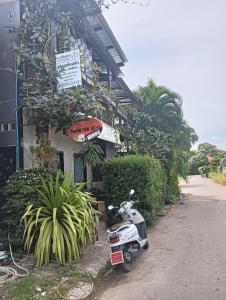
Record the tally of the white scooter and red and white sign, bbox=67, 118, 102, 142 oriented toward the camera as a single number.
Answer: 1

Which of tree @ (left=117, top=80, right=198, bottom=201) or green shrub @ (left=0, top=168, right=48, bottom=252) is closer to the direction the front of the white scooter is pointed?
the tree

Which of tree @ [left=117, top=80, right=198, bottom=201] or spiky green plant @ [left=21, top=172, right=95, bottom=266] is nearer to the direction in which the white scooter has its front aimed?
the tree

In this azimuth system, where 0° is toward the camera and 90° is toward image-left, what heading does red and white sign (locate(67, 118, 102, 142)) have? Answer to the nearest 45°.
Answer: approximately 0°

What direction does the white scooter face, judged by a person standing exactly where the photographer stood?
facing away from the viewer and to the right of the viewer
